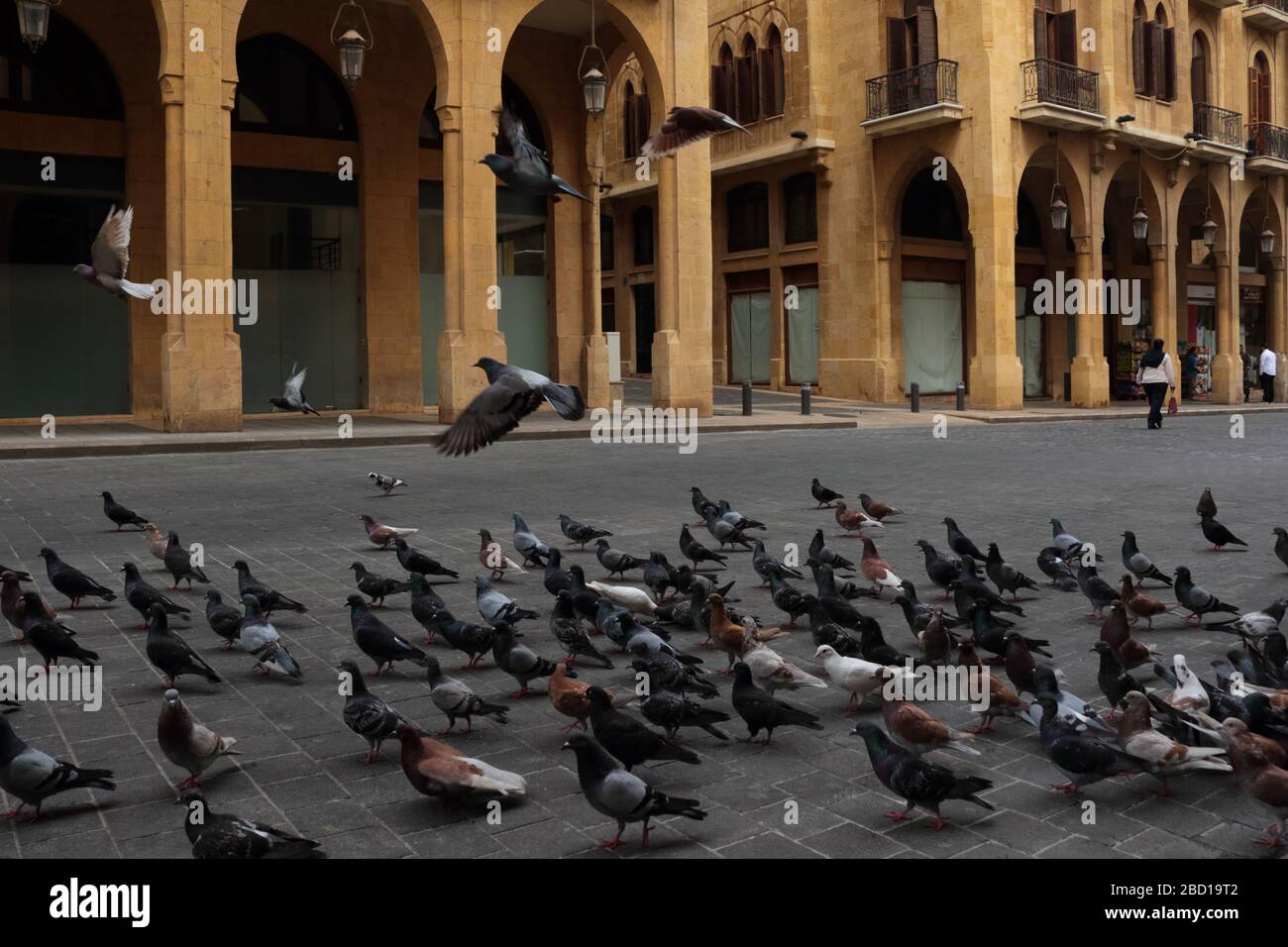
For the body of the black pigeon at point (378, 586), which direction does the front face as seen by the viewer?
to the viewer's left

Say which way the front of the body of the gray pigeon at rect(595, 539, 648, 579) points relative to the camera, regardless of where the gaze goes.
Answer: to the viewer's left

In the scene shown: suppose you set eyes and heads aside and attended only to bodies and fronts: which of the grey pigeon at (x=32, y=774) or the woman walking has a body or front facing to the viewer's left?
the grey pigeon

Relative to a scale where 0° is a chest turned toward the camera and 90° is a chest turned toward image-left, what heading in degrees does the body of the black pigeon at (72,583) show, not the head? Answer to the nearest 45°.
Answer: approximately 90°

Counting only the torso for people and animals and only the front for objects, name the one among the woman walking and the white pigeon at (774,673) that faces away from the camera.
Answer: the woman walking

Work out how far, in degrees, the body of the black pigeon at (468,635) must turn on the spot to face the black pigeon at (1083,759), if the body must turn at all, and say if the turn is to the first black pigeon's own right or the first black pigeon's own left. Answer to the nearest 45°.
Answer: approximately 135° to the first black pigeon's own left

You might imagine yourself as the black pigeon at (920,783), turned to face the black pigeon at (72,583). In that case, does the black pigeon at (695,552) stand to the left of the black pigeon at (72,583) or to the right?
right

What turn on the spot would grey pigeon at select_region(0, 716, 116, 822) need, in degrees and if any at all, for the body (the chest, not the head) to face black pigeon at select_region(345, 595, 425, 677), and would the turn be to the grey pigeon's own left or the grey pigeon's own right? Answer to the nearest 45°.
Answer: approximately 135° to the grey pigeon's own right

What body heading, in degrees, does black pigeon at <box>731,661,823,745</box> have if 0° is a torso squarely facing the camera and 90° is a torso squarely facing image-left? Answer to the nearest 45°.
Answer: approximately 90°

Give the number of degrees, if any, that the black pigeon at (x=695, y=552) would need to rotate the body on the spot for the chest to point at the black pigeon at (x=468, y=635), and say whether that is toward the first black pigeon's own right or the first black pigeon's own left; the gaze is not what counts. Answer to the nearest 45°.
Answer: approximately 90° to the first black pigeon's own left

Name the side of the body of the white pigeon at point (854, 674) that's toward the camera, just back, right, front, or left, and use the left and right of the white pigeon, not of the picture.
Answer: left
